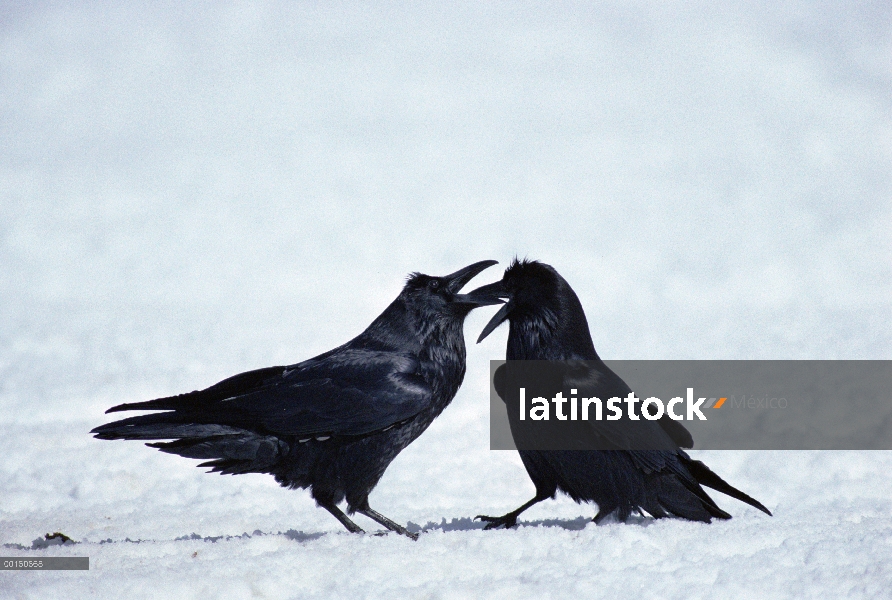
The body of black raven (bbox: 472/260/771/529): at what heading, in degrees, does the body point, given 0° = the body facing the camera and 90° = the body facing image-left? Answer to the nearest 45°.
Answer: approximately 90°

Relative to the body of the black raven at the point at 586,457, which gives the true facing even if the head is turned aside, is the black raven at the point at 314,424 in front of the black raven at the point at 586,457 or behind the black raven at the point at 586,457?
in front

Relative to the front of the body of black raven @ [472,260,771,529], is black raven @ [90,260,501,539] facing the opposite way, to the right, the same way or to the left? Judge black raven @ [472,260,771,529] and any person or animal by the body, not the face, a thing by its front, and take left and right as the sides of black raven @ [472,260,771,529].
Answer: the opposite way

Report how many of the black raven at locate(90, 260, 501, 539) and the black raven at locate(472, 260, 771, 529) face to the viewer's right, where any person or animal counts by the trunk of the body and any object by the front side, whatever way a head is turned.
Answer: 1

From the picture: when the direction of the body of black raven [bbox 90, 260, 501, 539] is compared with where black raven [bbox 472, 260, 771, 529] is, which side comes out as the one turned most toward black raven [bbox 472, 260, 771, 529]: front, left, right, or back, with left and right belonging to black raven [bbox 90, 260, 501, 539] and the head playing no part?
front

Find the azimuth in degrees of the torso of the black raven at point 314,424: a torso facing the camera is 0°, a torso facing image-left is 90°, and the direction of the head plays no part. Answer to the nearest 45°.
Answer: approximately 270°
